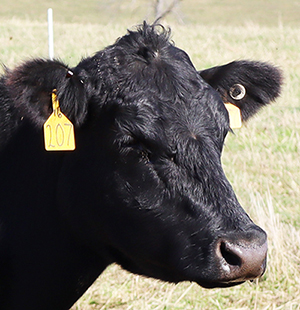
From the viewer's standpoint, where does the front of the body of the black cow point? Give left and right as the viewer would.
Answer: facing the viewer and to the right of the viewer
